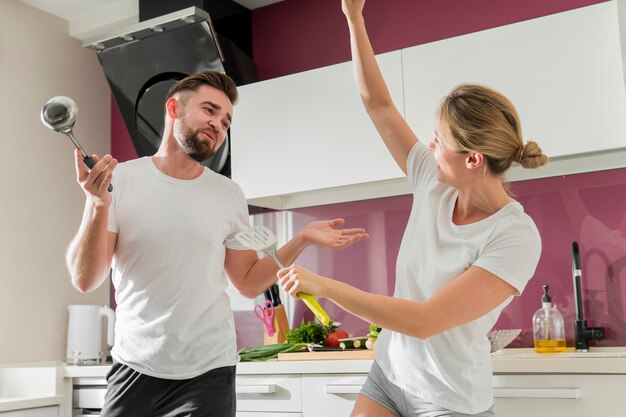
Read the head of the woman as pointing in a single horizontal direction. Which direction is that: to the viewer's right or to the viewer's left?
to the viewer's left

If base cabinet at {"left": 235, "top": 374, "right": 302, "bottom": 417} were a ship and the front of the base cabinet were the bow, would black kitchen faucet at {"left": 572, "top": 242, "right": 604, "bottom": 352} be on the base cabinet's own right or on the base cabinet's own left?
on the base cabinet's own left

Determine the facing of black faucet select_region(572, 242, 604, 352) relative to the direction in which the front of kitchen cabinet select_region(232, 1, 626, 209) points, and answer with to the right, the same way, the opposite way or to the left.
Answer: the same way

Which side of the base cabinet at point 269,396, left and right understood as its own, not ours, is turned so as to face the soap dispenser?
left

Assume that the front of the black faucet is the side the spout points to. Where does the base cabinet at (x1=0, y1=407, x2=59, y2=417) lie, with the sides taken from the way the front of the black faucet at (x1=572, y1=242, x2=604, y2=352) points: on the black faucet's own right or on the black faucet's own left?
on the black faucet's own right

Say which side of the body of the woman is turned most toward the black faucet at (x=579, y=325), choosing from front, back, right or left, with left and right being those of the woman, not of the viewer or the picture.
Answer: back

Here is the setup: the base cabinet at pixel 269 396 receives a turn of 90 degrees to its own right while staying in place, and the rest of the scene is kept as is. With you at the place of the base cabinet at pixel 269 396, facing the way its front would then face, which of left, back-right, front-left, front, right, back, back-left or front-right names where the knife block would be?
right

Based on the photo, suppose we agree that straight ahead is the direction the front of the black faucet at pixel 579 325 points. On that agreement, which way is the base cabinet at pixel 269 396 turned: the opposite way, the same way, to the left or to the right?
the same way

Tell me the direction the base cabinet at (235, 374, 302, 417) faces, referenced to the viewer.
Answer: facing the viewer

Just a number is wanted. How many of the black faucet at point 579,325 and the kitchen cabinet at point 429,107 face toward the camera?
2

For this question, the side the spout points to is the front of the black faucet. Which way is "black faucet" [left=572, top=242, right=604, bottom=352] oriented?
toward the camera

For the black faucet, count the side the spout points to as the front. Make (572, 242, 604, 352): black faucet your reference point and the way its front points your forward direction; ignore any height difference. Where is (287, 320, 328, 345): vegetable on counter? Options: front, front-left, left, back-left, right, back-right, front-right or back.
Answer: right

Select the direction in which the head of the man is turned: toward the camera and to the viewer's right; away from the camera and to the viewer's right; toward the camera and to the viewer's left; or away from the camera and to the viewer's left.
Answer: toward the camera and to the viewer's right
